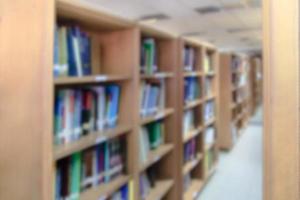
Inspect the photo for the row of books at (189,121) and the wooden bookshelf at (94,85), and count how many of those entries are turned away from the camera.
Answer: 0

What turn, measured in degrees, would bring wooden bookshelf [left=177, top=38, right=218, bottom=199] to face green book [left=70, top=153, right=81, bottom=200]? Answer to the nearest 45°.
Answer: approximately 45° to its right

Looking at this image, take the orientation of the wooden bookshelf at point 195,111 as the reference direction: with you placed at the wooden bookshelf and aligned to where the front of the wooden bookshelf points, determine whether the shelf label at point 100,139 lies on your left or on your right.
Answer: on your right

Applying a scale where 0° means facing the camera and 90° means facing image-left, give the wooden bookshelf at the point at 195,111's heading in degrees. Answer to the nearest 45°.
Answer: approximately 315°

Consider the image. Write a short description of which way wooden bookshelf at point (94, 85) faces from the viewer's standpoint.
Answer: facing the viewer and to the right of the viewer
